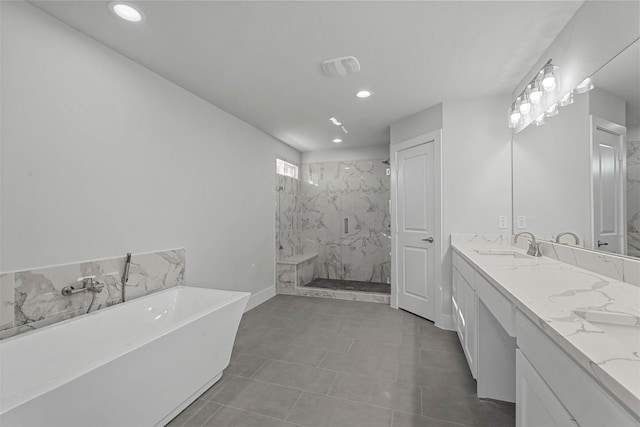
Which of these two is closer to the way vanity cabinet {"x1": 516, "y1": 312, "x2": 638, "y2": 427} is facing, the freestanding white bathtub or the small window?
the freestanding white bathtub

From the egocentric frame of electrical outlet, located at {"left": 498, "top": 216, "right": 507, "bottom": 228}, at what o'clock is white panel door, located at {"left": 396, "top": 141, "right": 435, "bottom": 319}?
The white panel door is roughly at 3 o'clock from the electrical outlet.

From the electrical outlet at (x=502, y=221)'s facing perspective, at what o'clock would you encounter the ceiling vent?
The ceiling vent is roughly at 1 o'clock from the electrical outlet.

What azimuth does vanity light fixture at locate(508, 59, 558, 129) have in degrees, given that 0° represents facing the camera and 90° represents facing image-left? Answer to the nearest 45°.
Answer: approximately 45°

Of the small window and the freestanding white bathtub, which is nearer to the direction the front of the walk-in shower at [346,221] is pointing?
the freestanding white bathtub

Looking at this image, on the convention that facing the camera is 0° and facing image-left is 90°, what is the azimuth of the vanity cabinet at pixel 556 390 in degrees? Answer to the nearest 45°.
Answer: approximately 45°

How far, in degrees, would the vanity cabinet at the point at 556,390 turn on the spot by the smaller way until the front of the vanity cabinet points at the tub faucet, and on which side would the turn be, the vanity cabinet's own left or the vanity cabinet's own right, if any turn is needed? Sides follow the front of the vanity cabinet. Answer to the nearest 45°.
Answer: approximately 45° to the vanity cabinet's own right

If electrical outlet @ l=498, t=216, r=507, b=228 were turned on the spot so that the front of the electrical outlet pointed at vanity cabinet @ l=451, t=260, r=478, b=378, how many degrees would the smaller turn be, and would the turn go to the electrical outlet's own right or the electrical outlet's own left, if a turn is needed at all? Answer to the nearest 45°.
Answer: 0° — it already faces it
